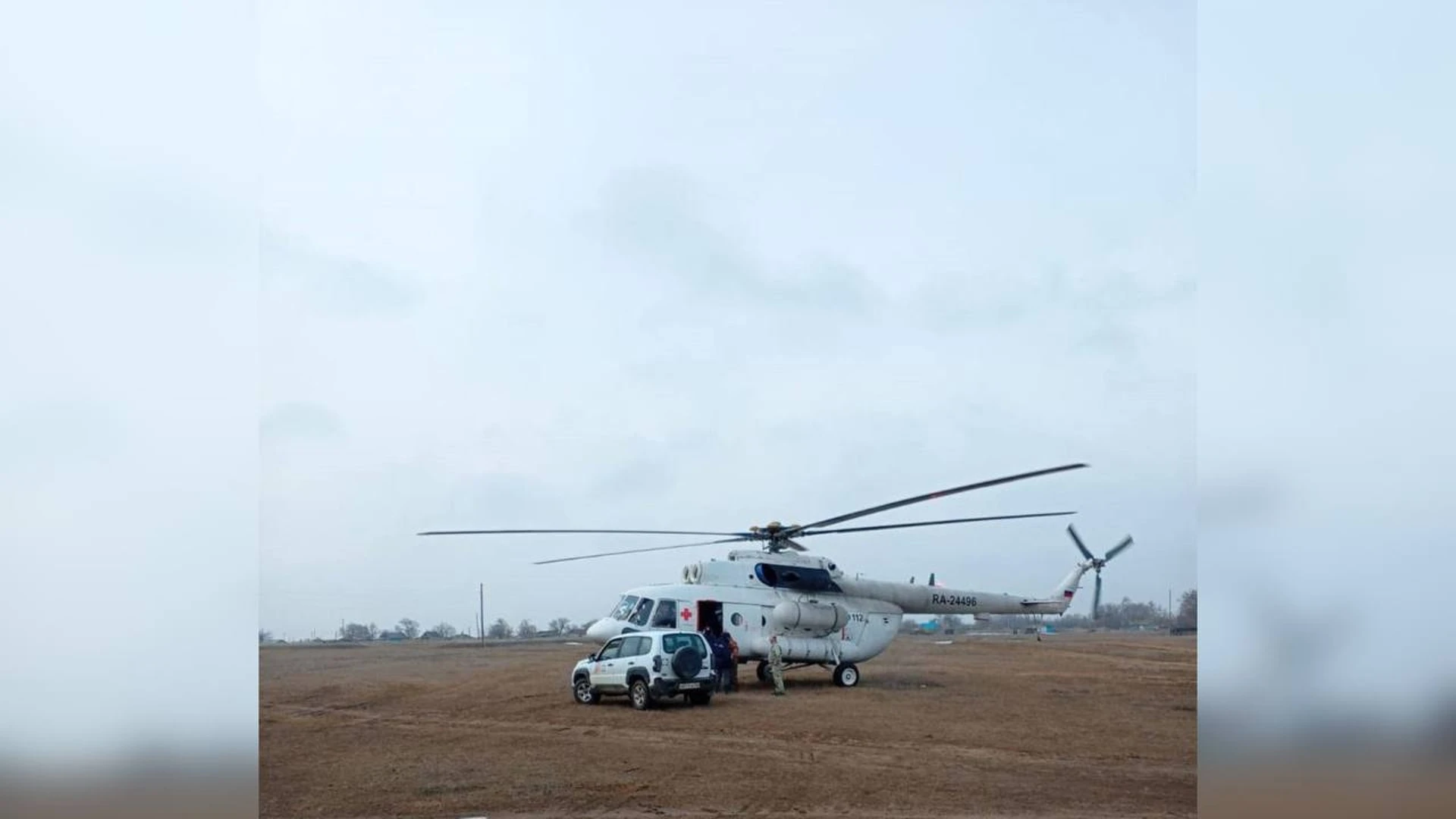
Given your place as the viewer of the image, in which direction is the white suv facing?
facing away from the viewer and to the left of the viewer

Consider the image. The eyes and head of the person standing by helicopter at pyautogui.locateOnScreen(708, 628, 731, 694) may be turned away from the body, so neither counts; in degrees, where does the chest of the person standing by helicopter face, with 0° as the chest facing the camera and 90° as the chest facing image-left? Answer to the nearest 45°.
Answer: approximately 180°
